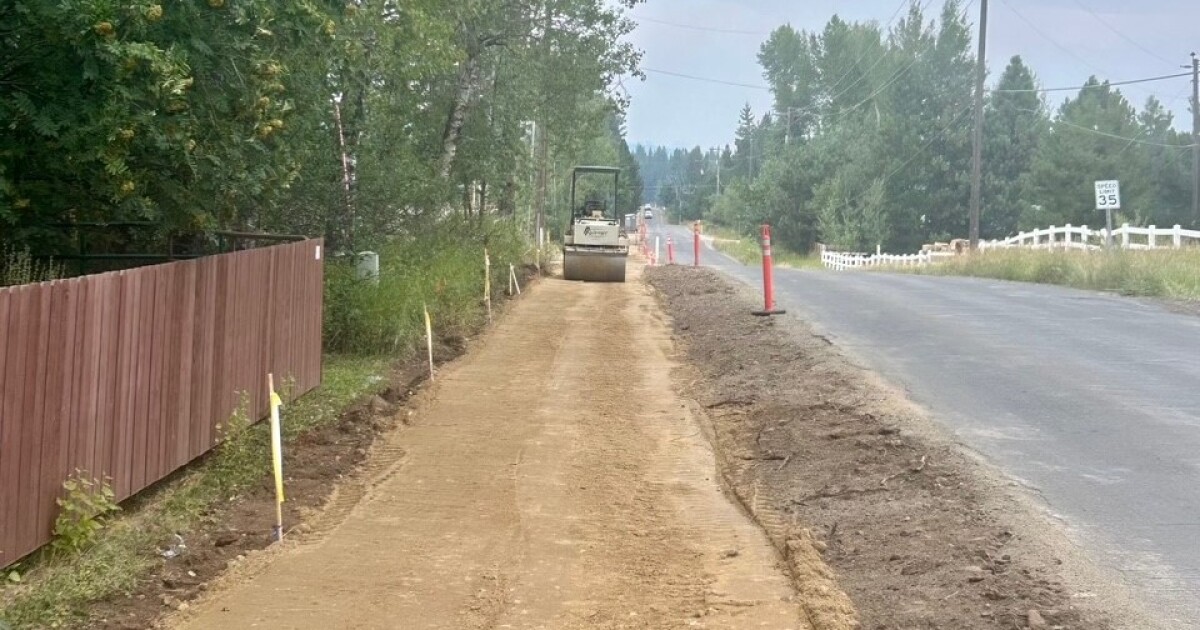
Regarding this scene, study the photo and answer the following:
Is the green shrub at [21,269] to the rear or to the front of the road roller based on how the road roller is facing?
to the front

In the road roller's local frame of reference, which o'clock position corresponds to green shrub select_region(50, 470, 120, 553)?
The green shrub is roughly at 12 o'clock from the road roller.

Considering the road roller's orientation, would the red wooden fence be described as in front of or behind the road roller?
in front

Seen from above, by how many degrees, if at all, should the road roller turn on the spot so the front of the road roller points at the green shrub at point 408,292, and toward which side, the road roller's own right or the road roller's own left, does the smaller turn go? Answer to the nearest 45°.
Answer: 0° — it already faces it

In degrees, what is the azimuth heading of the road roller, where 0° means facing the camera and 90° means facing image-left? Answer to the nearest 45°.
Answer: approximately 0°
